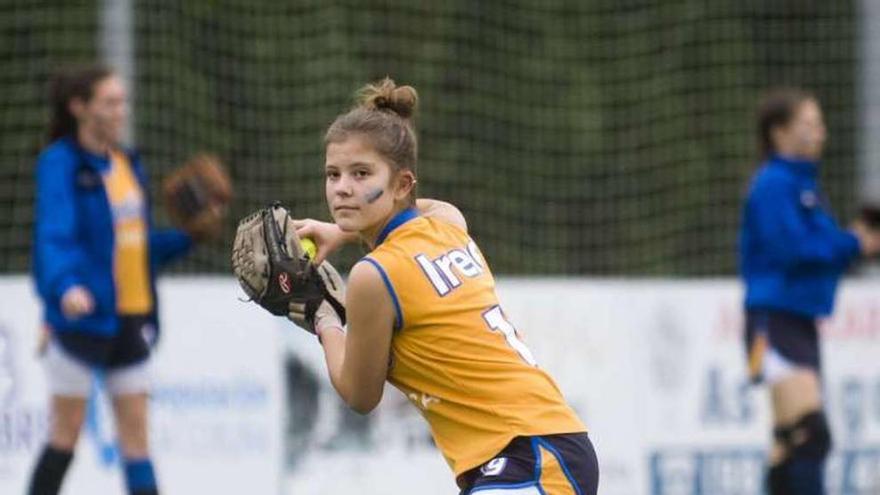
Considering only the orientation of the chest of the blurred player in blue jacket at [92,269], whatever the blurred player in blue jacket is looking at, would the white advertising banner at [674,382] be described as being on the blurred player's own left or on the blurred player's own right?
on the blurred player's own left

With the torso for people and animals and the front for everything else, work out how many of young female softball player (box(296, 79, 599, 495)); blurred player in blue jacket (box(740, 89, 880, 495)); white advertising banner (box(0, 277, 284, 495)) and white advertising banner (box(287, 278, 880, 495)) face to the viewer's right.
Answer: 1

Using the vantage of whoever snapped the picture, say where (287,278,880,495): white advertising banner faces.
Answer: facing the viewer

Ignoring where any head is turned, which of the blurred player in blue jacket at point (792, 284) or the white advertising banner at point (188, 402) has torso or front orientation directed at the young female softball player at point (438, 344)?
the white advertising banner

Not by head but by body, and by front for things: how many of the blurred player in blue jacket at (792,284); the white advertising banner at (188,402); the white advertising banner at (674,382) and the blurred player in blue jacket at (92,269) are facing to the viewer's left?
0

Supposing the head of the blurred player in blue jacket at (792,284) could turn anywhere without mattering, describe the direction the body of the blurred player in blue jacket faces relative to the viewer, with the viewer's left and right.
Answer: facing to the right of the viewer

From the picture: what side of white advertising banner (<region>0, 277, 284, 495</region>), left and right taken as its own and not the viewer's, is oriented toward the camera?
front

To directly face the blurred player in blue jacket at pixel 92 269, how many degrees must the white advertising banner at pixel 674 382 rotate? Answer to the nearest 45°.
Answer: approximately 45° to its right

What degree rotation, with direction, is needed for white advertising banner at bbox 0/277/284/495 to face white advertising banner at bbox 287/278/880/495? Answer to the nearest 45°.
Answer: approximately 90° to its left

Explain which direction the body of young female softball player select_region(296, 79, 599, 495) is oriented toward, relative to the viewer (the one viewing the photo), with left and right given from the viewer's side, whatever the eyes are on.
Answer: facing to the left of the viewer

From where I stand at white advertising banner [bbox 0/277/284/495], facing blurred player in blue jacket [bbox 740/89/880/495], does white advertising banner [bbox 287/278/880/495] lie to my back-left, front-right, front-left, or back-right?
front-left

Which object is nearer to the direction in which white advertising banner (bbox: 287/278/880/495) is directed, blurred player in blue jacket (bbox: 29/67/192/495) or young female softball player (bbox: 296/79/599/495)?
the young female softball player

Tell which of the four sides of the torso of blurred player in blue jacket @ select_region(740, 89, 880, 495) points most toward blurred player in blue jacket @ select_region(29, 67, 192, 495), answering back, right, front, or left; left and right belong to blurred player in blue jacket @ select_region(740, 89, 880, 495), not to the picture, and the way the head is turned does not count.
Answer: back

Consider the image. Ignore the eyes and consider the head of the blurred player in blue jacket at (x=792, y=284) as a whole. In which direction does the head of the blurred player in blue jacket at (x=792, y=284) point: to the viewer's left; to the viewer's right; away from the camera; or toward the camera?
to the viewer's right
